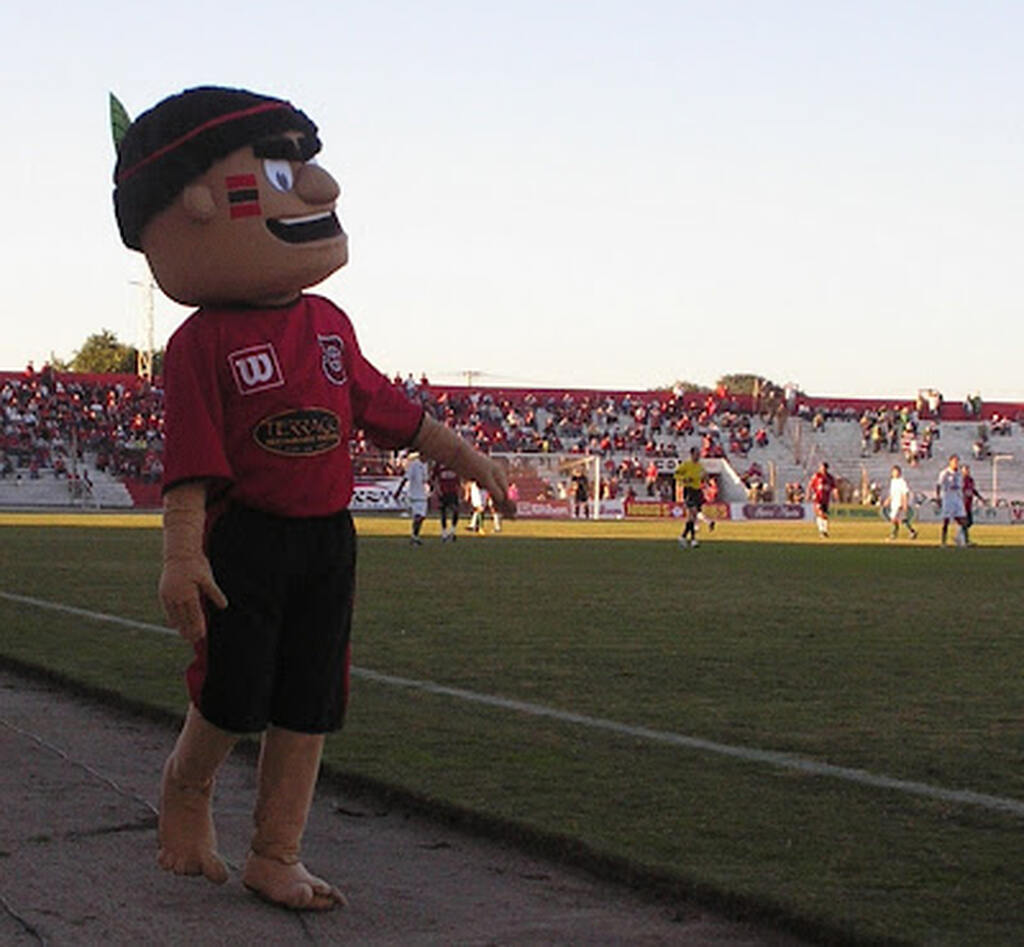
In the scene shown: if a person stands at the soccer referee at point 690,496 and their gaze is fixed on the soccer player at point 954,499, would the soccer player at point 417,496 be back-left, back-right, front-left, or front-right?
back-left

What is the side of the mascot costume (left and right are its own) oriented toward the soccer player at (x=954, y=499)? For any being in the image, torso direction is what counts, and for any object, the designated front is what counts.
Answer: left

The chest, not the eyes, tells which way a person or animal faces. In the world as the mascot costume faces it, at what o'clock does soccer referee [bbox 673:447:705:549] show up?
The soccer referee is roughly at 8 o'clock from the mascot costume.

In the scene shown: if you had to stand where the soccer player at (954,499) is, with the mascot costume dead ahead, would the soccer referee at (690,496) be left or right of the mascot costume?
right

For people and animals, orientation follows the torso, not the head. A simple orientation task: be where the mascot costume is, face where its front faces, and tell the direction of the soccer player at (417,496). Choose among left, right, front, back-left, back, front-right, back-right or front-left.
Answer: back-left
